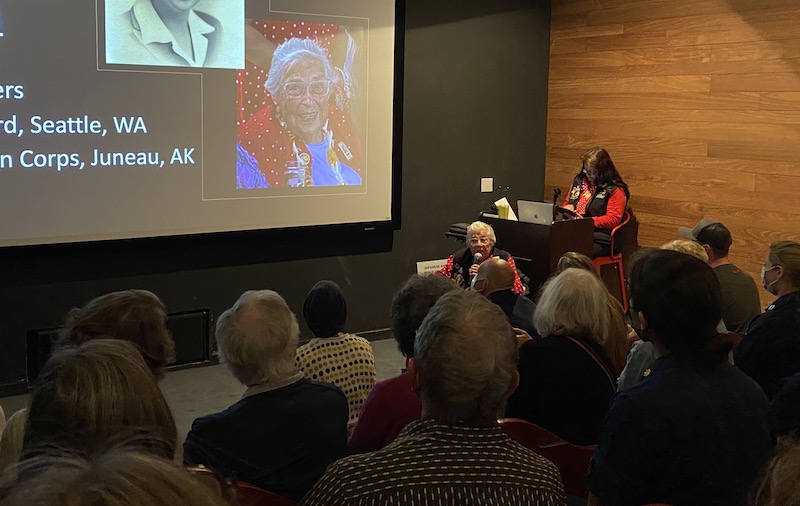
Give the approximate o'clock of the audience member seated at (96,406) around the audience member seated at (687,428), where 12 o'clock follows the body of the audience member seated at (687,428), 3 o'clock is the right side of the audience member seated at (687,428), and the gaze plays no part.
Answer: the audience member seated at (96,406) is roughly at 9 o'clock from the audience member seated at (687,428).

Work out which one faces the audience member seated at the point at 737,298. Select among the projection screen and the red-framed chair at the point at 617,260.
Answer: the projection screen

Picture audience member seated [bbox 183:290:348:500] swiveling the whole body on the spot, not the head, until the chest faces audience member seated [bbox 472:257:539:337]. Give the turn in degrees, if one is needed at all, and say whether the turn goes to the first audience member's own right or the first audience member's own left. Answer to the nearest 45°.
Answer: approximately 45° to the first audience member's own right

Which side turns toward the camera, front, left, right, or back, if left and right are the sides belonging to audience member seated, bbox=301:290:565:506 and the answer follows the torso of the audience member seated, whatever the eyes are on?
back

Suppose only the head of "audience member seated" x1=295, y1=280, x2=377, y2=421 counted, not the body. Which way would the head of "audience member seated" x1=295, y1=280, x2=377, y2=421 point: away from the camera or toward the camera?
away from the camera

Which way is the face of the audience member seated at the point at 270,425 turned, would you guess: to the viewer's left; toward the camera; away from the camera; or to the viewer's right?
away from the camera

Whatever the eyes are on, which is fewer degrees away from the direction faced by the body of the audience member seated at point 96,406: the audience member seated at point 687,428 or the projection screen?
the projection screen

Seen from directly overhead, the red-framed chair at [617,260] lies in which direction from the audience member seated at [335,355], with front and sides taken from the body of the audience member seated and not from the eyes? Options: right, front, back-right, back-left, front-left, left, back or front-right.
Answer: front-right

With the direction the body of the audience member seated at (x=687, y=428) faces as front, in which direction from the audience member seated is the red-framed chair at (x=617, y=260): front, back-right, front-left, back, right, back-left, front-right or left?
front-right

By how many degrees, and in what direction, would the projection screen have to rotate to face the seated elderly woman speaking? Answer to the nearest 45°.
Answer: approximately 45° to its left

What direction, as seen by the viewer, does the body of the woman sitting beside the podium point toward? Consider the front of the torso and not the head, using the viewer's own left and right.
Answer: facing the viewer and to the left of the viewer

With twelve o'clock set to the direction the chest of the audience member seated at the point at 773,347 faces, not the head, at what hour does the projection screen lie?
The projection screen is roughly at 11 o'clock from the audience member seated.

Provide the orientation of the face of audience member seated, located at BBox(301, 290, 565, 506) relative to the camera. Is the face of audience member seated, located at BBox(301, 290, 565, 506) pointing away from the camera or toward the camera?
away from the camera

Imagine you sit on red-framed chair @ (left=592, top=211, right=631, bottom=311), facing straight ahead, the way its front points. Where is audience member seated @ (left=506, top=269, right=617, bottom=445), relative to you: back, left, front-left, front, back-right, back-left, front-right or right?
left

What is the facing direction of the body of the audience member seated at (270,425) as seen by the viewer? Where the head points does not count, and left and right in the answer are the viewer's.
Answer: facing away from the viewer

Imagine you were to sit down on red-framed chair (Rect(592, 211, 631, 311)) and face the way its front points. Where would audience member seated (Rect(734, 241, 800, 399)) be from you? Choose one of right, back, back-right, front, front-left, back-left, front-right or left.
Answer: left

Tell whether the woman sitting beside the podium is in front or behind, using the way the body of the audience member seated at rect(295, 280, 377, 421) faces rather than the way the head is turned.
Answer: in front
